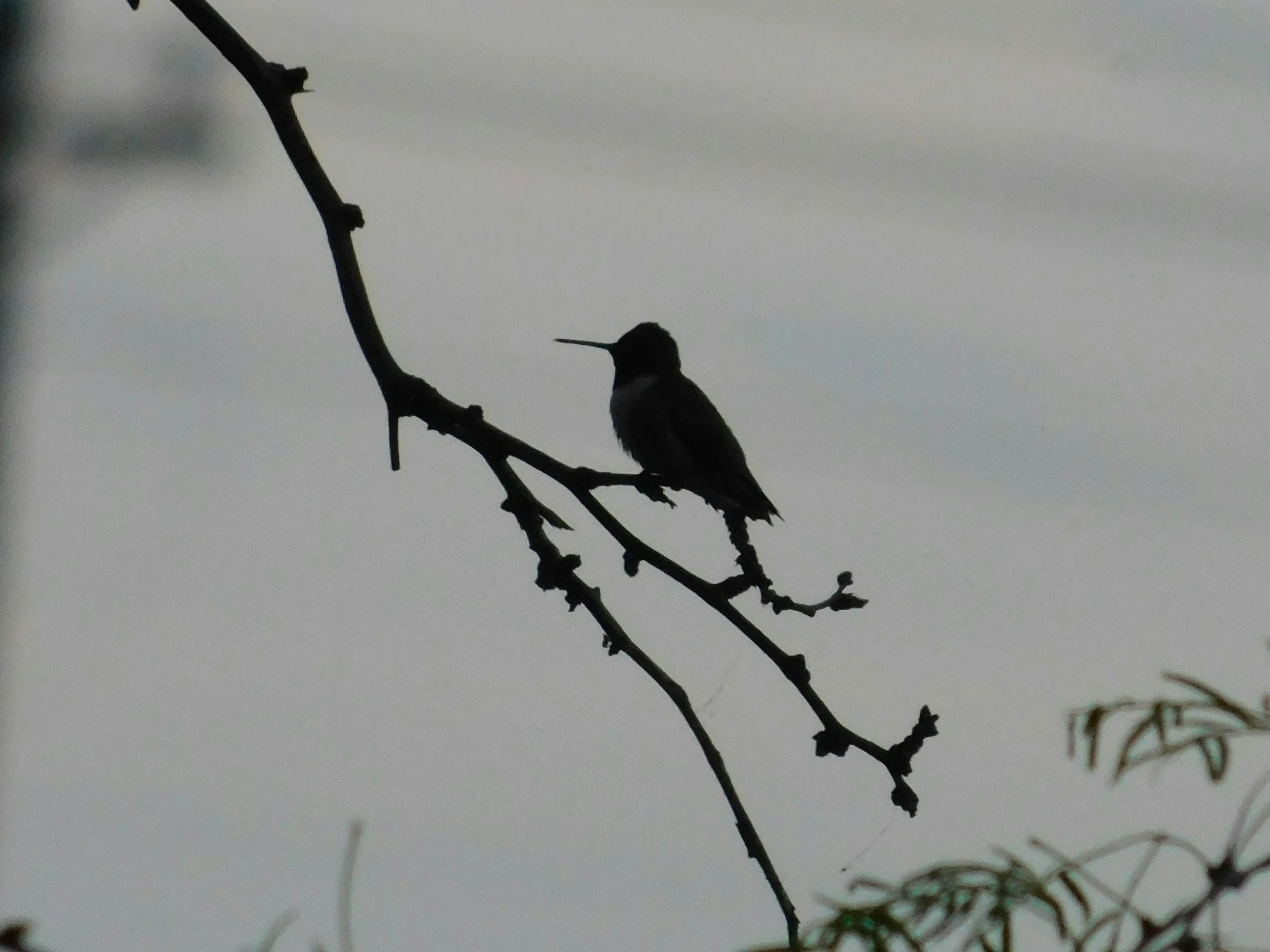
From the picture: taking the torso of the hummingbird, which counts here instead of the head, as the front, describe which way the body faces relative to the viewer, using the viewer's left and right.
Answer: facing to the left of the viewer
